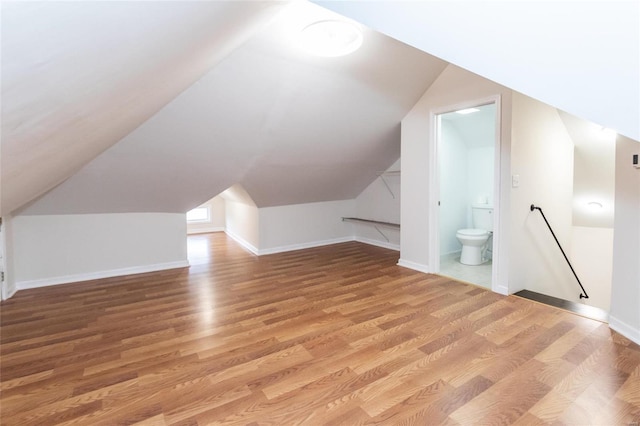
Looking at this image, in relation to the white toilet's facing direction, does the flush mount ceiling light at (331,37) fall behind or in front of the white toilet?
in front

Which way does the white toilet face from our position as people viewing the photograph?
facing the viewer and to the left of the viewer
